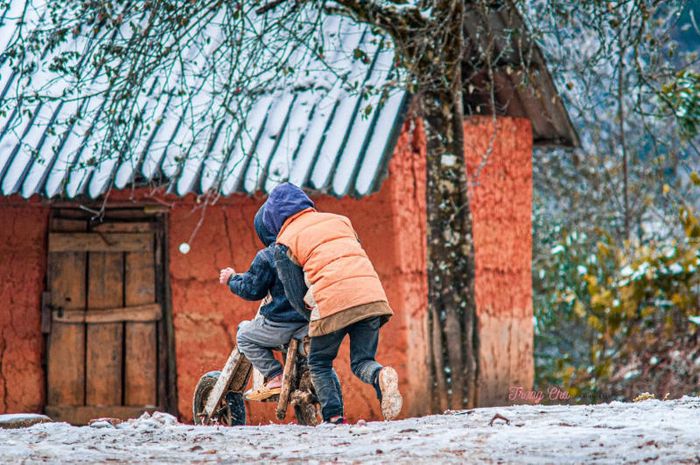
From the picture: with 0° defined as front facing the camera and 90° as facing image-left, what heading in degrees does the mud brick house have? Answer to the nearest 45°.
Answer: approximately 0°

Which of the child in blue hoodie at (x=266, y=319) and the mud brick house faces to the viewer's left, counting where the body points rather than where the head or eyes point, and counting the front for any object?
the child in blue hoodie

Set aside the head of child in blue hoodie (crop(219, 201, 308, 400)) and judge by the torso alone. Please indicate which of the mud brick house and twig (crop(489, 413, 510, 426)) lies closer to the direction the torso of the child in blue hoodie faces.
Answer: the mud brick house

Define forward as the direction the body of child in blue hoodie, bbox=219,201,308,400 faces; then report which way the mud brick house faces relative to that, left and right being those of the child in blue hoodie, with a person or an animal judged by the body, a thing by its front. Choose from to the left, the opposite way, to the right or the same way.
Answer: to the left

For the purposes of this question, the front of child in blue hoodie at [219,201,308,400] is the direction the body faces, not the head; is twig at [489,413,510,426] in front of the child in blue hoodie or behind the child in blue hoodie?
behind

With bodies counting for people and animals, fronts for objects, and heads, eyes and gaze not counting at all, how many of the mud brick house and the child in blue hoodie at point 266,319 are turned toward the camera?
1

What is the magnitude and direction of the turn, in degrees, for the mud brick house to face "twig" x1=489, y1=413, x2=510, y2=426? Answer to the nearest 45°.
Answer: approximately 45° to its left

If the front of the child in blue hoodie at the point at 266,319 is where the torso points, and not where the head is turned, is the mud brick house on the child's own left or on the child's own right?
on the child's own right

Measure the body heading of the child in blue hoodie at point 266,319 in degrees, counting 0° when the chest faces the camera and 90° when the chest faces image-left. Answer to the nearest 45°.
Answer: approximately 90°

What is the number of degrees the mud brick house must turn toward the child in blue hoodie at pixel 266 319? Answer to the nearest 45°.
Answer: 0° — it already faces them
